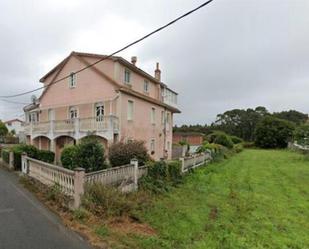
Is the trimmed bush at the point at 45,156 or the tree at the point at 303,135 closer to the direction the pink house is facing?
the trimmed bush

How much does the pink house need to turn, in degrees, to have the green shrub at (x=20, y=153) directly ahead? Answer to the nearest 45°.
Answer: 0° — it already faces it

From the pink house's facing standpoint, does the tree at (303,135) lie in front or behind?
behind

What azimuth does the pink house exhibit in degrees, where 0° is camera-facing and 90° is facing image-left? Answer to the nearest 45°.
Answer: approximately 45°

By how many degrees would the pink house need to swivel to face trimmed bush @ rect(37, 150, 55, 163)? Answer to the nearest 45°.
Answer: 0° — it already faces it
